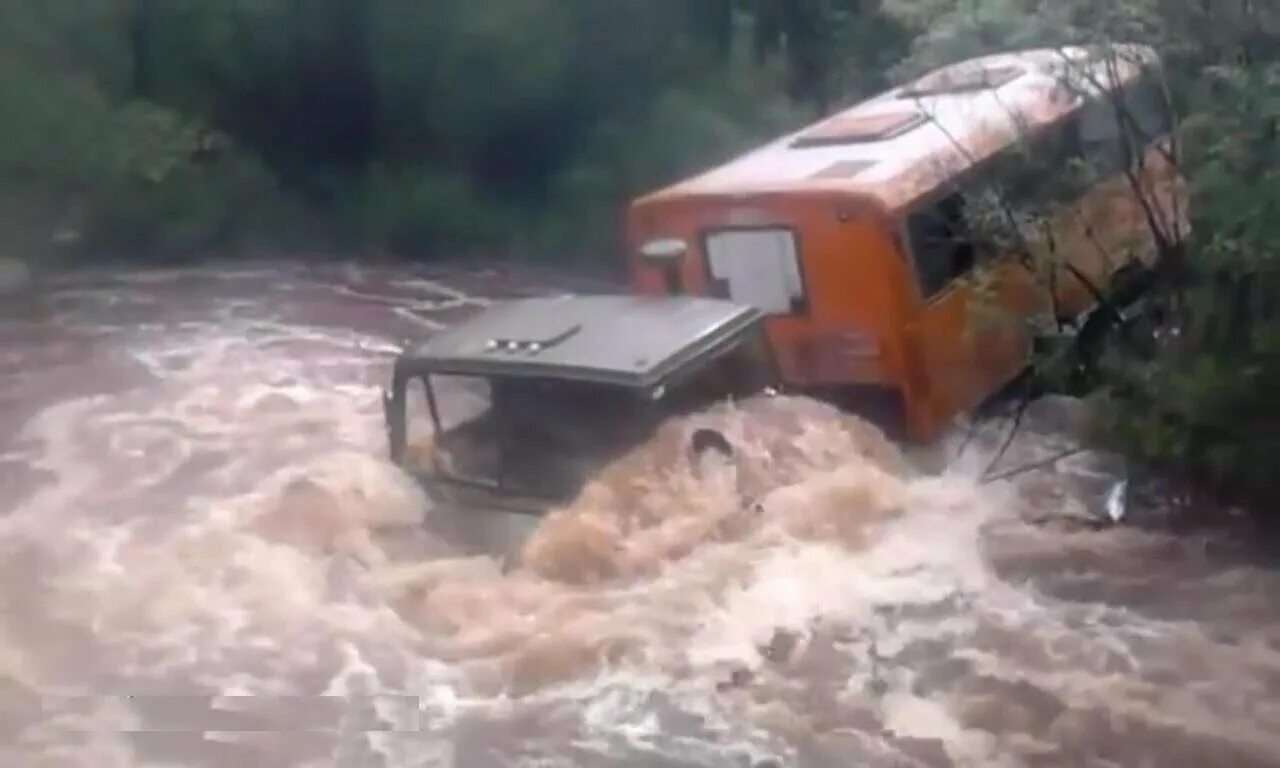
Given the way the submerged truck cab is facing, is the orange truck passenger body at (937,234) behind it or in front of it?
behind

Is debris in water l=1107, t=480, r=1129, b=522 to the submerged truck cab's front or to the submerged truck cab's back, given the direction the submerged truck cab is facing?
to the back

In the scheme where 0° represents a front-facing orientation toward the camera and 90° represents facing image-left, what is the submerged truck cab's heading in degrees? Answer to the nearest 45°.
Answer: approximately 45°
